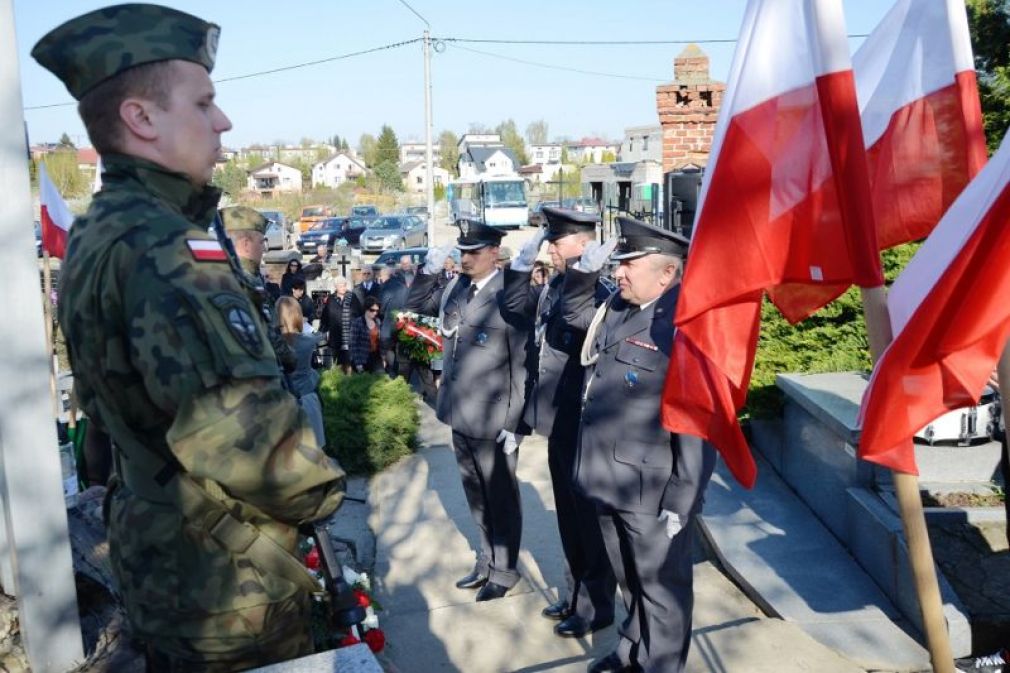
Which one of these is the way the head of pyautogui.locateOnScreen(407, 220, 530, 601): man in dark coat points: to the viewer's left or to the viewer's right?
to the viewer's left

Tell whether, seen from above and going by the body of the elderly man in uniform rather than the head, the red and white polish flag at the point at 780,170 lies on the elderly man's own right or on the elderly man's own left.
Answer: on the elderly man's own left

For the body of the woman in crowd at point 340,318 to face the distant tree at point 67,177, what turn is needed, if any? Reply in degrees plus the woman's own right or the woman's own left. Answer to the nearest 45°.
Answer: approximately 180°

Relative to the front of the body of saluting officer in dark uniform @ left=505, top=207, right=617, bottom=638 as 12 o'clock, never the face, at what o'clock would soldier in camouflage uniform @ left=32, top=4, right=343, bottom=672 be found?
The soldier in camouflage uniform is roughly at 11 o'clock from the saluting officer in dark uniform.

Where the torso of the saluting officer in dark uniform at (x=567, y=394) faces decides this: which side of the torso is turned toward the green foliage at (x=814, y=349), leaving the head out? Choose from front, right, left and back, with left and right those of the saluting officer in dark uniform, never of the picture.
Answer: back
